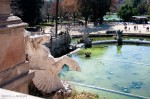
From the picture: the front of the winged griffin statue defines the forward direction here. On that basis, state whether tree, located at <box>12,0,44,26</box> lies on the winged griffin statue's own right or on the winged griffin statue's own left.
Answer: on the winged griffin statue's own left

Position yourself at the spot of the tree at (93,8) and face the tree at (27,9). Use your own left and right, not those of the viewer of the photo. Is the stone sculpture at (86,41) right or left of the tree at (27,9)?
left

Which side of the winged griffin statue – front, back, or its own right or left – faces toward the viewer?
right

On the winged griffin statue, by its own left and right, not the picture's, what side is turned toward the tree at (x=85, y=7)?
left

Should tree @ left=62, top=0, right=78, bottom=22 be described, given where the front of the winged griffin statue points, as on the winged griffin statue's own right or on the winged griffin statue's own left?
on the winged griffin statue's own left
